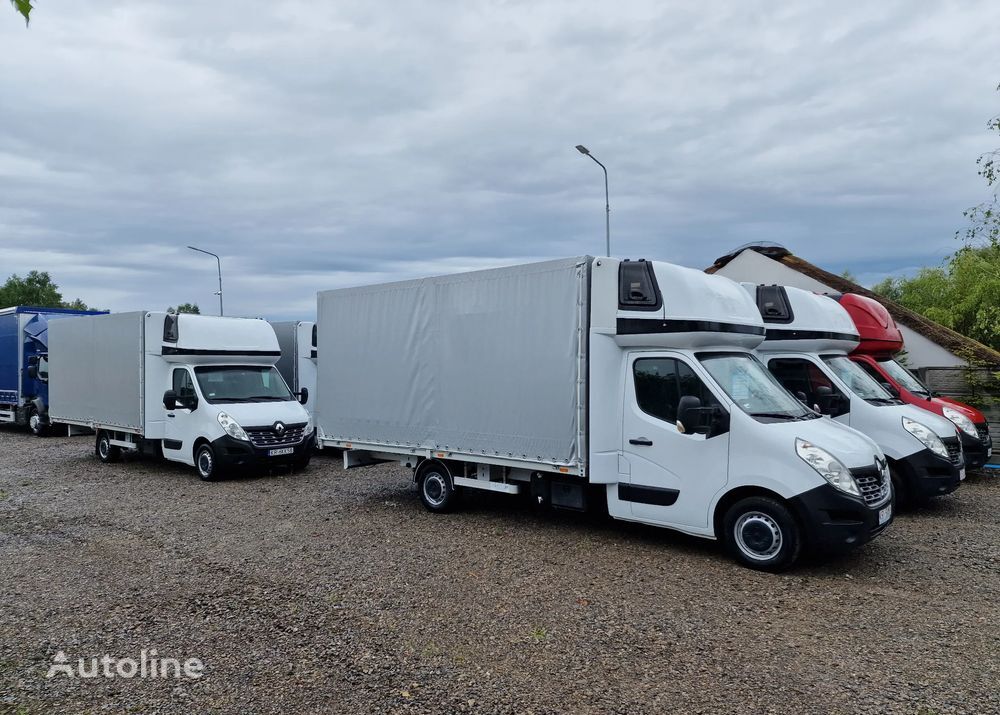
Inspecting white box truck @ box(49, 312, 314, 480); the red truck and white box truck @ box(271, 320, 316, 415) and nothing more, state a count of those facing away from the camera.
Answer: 0

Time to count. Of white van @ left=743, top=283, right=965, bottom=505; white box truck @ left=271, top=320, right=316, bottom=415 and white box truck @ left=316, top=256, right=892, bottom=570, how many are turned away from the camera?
0

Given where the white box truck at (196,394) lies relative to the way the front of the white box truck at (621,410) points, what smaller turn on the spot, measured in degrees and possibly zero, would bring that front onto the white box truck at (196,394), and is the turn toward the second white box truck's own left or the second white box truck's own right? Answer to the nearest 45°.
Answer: approximately 180°

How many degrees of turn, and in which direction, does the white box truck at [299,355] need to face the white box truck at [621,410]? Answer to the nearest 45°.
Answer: approximately 45° to its right

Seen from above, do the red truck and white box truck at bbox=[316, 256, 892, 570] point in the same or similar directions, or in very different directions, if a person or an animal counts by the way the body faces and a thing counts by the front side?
same or similar directions

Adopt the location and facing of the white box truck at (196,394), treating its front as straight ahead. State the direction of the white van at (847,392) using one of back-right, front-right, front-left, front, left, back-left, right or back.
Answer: front

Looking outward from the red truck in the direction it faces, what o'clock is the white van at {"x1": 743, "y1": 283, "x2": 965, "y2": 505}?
The white van is roughly at 2 o'clock from the red truck.

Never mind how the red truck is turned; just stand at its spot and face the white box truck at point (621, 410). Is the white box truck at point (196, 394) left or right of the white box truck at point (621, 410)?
right

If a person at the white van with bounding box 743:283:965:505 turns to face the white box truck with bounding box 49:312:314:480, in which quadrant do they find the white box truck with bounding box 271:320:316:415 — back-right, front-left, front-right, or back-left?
front-right

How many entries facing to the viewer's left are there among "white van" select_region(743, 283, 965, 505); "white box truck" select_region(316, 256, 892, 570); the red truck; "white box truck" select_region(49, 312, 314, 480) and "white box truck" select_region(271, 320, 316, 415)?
0

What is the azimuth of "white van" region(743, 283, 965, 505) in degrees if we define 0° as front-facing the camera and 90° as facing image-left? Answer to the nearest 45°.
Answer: approximately 315°

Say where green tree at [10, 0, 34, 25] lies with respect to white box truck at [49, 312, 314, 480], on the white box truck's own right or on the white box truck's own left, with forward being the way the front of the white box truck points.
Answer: on the white box truck's own right

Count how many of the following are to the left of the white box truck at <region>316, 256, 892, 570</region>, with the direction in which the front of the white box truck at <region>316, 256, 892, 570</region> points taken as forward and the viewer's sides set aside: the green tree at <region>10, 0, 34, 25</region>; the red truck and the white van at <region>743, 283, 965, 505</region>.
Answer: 2

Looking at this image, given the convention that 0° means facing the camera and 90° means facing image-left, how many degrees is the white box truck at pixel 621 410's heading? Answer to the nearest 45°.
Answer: approximately 315°

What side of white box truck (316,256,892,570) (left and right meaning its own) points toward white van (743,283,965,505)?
left

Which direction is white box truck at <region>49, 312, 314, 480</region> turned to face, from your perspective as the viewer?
facing the viewer and to the right of the viewer
